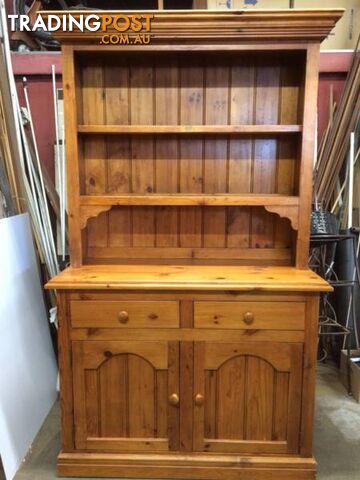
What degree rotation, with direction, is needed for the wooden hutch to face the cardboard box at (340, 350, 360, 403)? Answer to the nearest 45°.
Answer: approximately 135° to its left

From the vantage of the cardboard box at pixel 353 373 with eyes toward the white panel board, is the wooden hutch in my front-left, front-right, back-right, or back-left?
front-left

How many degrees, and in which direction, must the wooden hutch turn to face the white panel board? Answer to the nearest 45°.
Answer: approximately 90° to its right

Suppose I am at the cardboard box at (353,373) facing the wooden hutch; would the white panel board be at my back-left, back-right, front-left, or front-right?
front-right

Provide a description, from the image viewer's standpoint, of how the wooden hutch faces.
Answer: facing the viewer

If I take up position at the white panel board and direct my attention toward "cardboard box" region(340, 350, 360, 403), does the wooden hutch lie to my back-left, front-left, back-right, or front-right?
front-right
